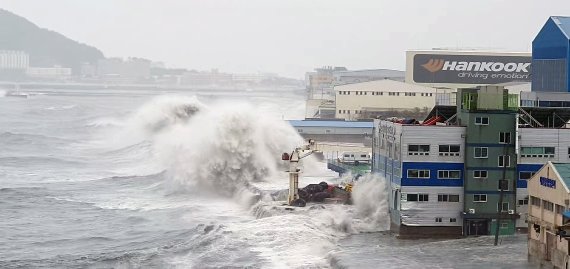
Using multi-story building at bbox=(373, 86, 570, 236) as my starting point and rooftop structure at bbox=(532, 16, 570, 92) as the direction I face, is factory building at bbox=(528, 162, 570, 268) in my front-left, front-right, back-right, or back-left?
back-right

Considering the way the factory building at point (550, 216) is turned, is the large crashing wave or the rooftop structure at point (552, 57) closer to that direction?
the large crashing wave

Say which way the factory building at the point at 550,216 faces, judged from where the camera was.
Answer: facing the viewer and to the left of the viewer

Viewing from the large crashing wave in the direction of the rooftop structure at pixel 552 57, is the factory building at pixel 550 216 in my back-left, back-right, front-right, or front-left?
front-right

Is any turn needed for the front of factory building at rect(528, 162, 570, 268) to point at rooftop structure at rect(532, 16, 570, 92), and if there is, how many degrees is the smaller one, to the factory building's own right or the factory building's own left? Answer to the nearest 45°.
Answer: approximately 135° to the factory building's own right

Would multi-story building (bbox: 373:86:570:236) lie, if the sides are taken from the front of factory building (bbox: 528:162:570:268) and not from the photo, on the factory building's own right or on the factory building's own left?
on the factory building's own right

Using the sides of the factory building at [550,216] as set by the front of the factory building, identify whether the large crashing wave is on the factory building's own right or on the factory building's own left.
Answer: on the factory building's own right

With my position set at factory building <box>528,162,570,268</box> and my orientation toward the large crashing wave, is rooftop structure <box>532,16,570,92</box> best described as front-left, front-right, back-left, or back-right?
front-right

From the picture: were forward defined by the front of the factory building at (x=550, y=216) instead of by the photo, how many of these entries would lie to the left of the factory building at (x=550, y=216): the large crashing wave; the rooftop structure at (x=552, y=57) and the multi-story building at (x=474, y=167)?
0
